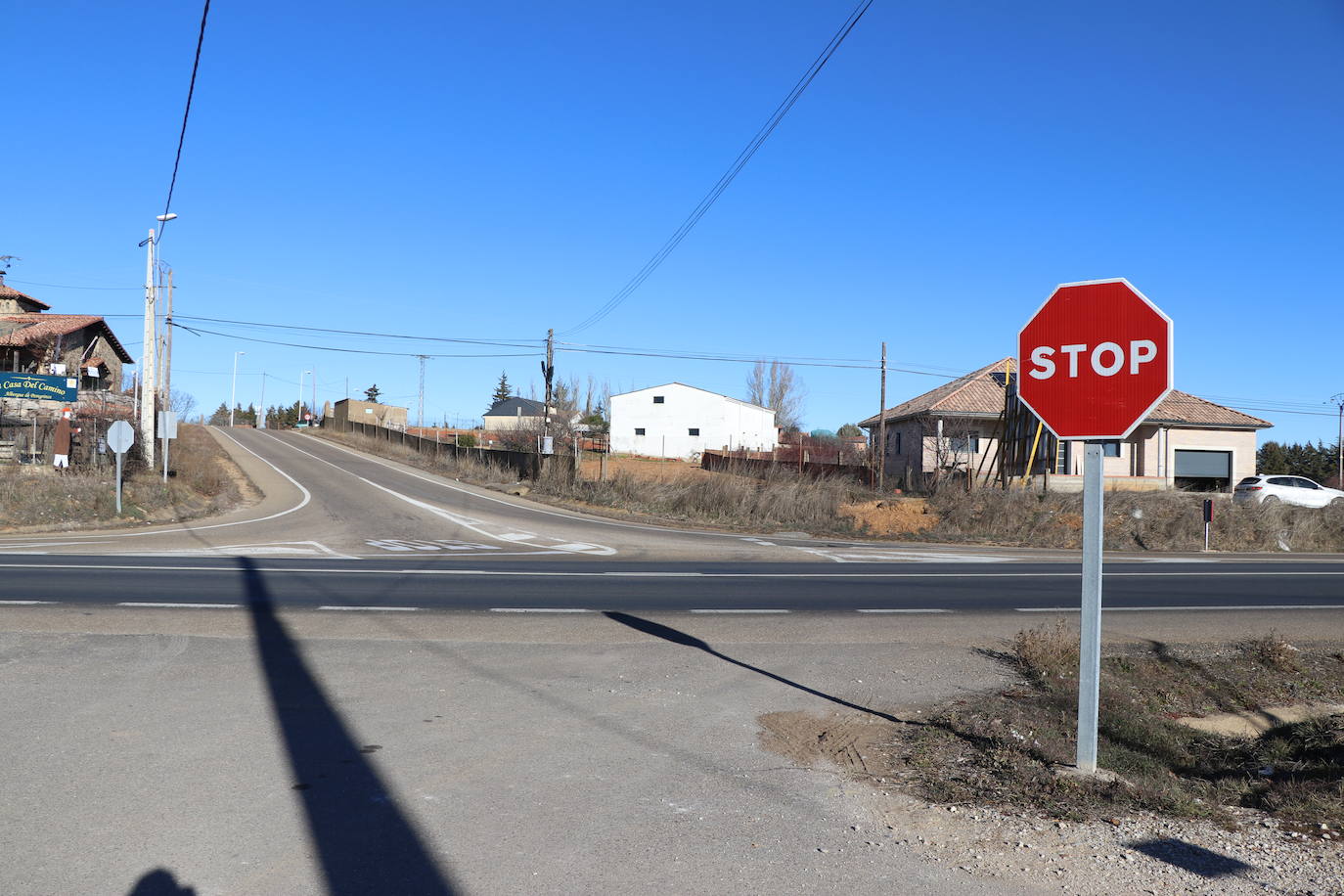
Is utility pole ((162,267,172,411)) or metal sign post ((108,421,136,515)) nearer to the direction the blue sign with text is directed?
the metal sign post

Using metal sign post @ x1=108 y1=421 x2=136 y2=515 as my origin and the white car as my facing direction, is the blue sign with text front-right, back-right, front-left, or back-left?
back-left

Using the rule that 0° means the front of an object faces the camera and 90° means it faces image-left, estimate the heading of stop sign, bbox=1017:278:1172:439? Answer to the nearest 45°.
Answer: approximately 0°

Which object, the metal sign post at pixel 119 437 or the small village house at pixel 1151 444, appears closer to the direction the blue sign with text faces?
the metal sign post

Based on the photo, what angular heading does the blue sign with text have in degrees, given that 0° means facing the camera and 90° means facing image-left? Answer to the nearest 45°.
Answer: approximately 0°

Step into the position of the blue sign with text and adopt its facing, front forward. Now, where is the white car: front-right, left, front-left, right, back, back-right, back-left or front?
front-left

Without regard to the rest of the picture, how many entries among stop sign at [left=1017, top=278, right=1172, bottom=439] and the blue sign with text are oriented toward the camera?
2

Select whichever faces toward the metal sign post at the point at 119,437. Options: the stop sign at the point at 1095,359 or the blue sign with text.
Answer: the blue sign with text

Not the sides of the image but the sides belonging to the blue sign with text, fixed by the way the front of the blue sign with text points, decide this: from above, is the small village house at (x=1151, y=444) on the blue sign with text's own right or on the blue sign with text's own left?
on the blue sign with text's own left

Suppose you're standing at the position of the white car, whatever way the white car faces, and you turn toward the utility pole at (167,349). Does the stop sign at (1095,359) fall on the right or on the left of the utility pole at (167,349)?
left

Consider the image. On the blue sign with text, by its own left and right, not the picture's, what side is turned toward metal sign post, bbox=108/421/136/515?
front

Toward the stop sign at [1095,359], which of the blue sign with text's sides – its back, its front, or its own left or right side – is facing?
front

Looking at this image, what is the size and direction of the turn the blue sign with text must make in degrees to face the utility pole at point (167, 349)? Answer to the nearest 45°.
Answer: approximately 90° to its left
